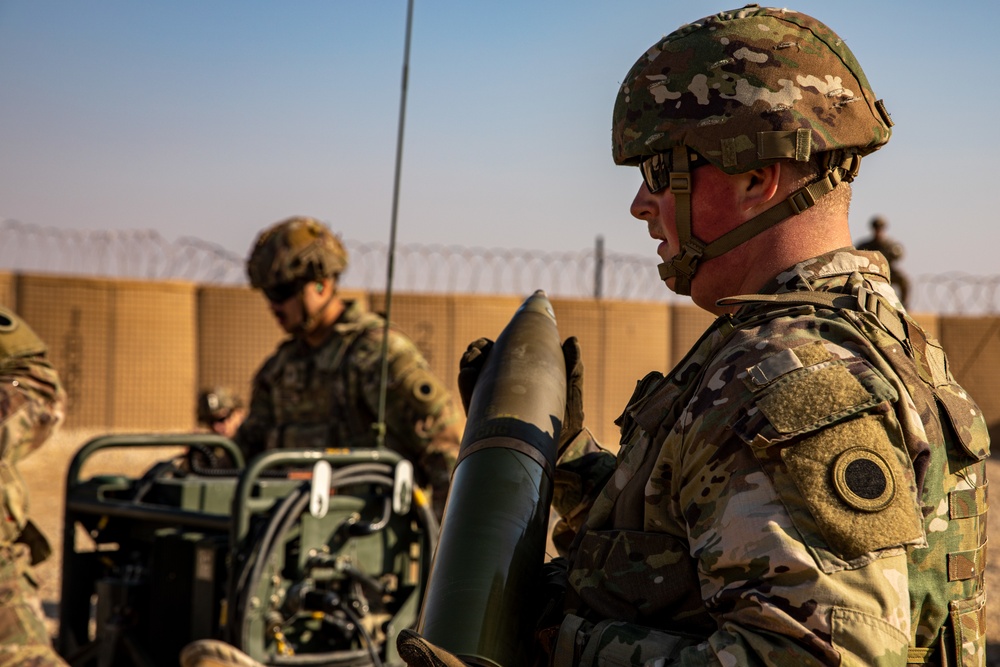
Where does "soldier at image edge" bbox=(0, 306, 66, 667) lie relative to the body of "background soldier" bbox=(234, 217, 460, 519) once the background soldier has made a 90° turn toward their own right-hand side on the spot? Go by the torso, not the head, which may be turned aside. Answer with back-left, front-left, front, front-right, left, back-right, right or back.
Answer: left

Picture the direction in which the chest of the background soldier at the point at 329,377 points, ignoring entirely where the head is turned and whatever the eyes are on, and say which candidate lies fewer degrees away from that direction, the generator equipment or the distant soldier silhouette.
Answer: the generator equipment

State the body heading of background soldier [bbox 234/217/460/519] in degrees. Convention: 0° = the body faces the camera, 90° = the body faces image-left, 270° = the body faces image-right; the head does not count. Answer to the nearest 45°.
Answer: approximately 45°

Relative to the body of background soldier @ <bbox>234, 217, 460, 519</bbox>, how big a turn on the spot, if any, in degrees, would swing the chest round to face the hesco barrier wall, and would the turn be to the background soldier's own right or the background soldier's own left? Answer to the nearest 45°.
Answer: approximately 135° to the background soldier's own right

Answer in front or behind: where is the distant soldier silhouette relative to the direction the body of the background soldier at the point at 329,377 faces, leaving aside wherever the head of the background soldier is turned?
behind

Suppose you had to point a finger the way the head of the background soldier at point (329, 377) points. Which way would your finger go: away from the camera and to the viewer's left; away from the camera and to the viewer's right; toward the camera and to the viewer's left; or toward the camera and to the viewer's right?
toward the camera and to the viewer's left
